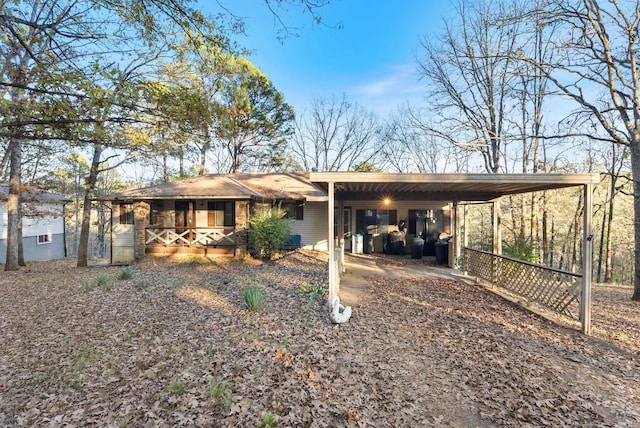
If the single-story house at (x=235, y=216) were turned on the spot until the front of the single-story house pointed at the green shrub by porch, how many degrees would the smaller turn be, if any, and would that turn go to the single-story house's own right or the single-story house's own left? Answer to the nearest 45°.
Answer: approximately 45° to the single-story house's own left

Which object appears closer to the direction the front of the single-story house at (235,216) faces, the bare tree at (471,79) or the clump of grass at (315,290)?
the clump of grass

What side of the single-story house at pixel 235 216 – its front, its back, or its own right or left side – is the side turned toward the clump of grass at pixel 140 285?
front

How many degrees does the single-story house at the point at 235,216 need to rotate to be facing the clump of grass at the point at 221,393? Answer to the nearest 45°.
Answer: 0° — it already faces it

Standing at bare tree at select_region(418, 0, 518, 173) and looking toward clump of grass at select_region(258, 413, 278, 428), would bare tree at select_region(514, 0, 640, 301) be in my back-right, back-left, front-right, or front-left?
front-left

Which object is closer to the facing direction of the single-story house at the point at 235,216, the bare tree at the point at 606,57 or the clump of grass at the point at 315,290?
the clump of grass

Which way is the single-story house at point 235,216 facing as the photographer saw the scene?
facing the viewer

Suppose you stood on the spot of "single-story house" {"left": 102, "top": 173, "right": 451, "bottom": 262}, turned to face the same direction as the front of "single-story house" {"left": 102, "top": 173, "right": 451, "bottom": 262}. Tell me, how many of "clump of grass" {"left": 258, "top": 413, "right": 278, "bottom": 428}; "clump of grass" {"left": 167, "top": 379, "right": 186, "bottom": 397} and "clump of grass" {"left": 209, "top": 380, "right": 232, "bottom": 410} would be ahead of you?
3

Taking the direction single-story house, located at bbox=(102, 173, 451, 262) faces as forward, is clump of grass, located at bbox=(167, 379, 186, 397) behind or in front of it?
in front

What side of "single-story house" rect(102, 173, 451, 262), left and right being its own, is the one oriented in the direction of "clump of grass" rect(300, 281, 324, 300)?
front

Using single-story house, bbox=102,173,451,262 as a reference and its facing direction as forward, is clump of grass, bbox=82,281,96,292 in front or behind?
in front

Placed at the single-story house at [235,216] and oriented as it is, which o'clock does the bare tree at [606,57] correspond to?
The bare tree is roughly at 10 o'clock from the single-story house.

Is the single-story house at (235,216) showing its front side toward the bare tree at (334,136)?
no

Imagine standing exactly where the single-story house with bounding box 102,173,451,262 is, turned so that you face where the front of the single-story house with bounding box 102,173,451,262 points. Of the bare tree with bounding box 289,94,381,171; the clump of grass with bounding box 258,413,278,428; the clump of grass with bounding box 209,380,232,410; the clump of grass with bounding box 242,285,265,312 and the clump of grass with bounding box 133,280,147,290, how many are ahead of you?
4

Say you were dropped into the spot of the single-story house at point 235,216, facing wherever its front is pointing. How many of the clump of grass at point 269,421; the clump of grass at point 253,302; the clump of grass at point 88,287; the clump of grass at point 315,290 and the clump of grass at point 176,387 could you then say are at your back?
0

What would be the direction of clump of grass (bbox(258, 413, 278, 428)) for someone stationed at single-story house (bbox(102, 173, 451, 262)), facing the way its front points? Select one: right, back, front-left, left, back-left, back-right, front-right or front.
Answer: front

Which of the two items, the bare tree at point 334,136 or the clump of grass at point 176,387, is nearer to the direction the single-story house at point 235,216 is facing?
the clump of grass

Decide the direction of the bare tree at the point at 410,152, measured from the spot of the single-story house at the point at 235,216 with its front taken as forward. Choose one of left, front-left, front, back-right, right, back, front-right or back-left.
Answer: back-left

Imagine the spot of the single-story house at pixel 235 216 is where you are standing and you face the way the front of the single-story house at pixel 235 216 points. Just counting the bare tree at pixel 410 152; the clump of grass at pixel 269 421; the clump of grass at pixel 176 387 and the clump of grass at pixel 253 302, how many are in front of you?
3
